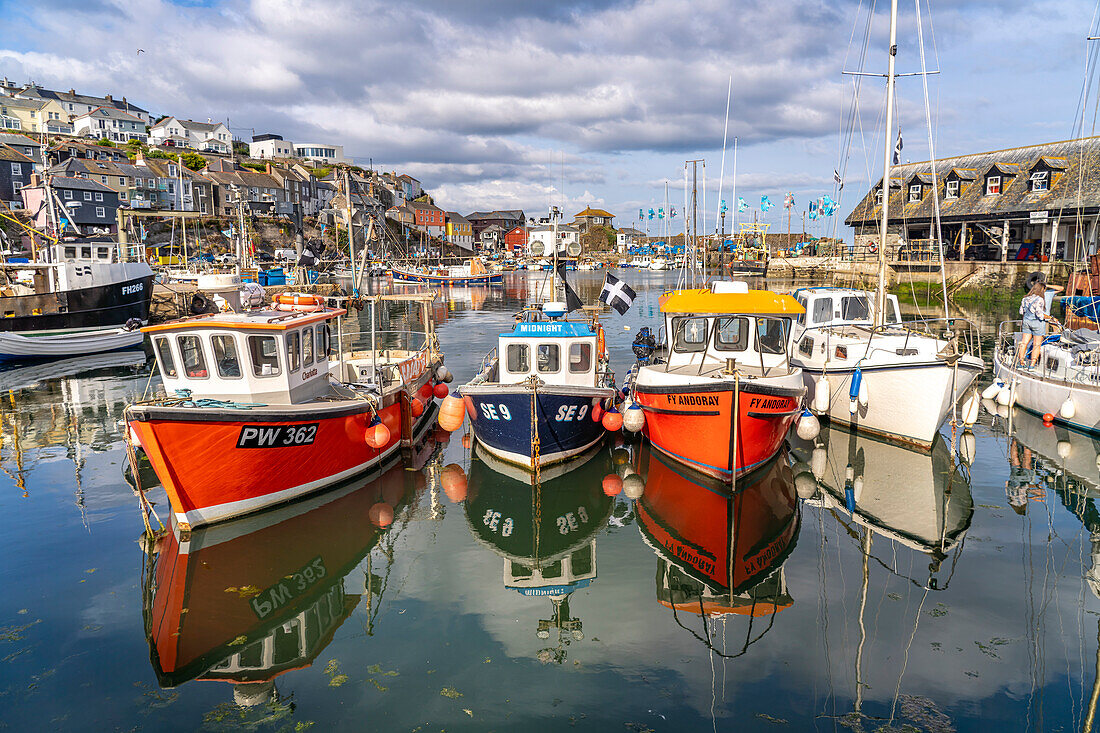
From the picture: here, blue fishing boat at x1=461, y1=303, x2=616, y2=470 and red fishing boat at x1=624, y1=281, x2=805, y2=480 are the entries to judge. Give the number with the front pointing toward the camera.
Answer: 2

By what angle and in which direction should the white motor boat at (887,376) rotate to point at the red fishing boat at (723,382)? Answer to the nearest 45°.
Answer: approximately 90° to its right

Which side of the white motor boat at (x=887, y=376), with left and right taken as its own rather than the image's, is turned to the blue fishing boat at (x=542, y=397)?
right

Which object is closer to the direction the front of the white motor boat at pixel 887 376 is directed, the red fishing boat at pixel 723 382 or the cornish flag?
the red fishing boat

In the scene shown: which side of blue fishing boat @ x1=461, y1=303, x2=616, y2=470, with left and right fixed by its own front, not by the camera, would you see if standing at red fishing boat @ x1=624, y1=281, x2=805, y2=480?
left

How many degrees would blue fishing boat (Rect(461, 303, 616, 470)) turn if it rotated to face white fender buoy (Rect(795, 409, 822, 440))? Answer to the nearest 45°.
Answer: approximately 90° to its left

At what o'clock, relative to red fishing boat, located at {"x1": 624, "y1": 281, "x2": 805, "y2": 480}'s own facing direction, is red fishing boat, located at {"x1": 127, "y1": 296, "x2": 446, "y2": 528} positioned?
red fishing boat, located at {"x1": 127, "y1": 296, "x2": 446, "y2": 528} is roughly at 2 o'clock from red fishing boat, located at {"x1": 624, "y1": 281, "x2": 805, "y2": 480}.

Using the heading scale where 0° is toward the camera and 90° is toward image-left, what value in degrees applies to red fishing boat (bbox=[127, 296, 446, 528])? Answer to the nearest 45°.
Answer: approximately 45°

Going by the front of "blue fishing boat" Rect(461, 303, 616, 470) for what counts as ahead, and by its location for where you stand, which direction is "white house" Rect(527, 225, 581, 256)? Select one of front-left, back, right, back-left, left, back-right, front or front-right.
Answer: back

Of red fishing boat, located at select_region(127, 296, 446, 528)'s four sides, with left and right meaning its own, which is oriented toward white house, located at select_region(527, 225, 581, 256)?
back

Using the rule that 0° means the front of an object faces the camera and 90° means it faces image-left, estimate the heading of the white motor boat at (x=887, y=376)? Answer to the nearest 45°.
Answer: approximately 315°

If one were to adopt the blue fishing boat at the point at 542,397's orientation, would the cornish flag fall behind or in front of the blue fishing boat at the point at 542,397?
behind
